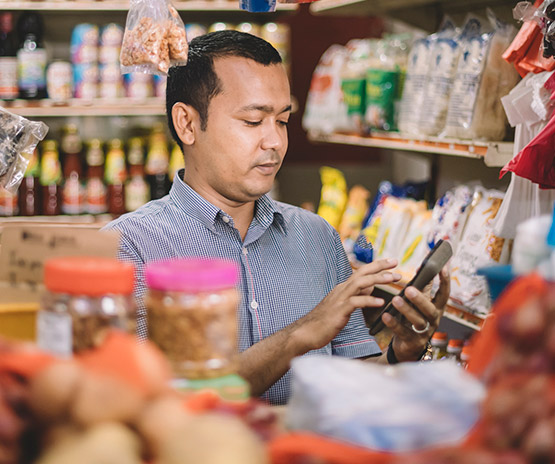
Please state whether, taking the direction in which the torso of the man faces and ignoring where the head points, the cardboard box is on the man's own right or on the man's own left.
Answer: on the man's own right

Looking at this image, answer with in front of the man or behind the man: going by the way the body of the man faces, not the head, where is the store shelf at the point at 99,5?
behind

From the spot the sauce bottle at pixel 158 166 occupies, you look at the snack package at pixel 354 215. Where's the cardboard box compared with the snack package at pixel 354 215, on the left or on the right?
right

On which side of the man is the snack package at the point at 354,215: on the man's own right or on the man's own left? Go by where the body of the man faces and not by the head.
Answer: on the man's own left

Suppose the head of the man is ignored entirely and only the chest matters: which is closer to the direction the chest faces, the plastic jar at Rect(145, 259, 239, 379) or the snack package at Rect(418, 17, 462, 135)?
the plastic jar

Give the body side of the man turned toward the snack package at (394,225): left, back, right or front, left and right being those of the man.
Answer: left

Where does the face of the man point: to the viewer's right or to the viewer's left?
to the viewer's right

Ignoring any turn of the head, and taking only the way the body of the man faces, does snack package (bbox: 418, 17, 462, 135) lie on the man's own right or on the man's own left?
on the man's own left

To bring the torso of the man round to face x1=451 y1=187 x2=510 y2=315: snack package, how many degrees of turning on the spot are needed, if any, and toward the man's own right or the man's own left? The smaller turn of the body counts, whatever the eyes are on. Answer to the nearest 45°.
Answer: approximately 90° to the man's own left

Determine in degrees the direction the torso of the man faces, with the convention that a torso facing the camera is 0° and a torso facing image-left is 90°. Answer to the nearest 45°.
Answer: approximately 315°

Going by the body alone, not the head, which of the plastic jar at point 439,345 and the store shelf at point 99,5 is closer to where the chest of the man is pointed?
the plastic jar

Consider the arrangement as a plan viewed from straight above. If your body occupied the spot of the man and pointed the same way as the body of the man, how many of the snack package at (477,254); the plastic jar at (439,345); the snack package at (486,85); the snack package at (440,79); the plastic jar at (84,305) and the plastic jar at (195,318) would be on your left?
4
